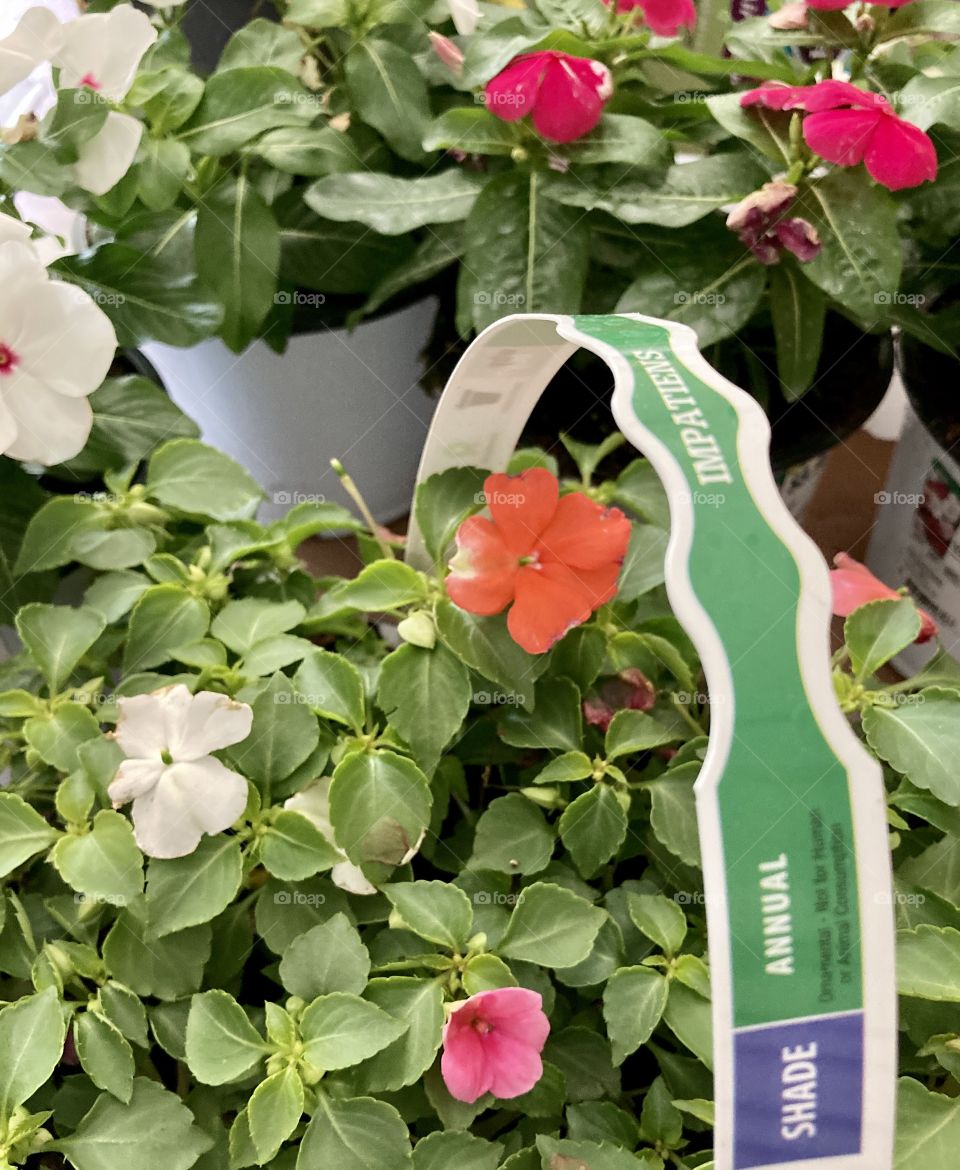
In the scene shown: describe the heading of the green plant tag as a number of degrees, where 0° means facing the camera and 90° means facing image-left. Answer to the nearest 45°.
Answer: approximately 0°

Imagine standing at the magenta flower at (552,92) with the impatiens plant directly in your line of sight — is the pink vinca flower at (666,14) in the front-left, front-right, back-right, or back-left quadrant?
back-left
